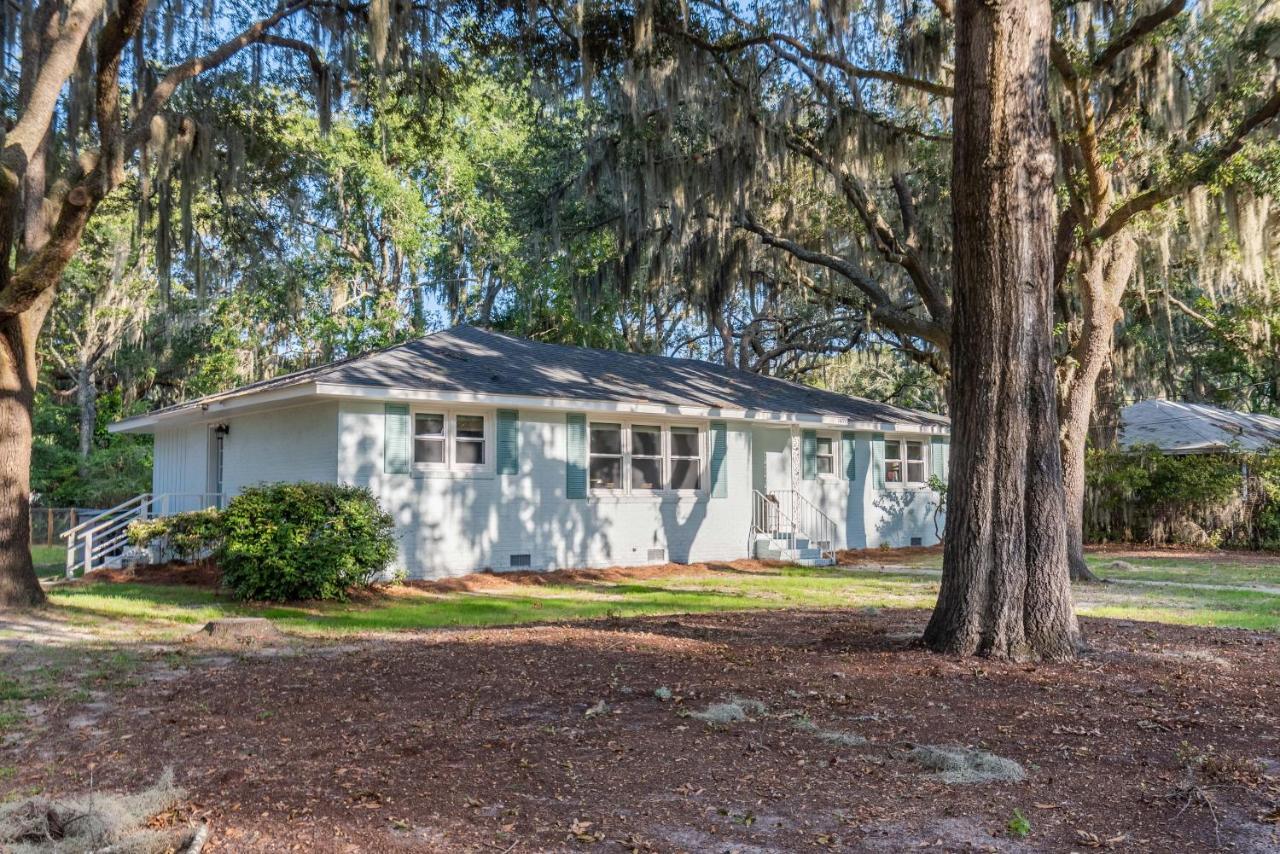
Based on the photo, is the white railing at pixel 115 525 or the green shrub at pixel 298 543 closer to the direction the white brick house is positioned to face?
the green shrub

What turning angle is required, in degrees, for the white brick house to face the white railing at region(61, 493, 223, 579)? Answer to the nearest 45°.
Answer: approximately 135° to its right

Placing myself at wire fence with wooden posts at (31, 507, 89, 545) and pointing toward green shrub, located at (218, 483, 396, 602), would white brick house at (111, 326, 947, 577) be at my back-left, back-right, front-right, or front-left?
front-left

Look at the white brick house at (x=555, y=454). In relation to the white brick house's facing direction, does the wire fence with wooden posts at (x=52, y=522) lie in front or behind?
behind

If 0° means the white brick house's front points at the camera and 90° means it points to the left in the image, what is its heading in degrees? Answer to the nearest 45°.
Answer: approximately 315°
